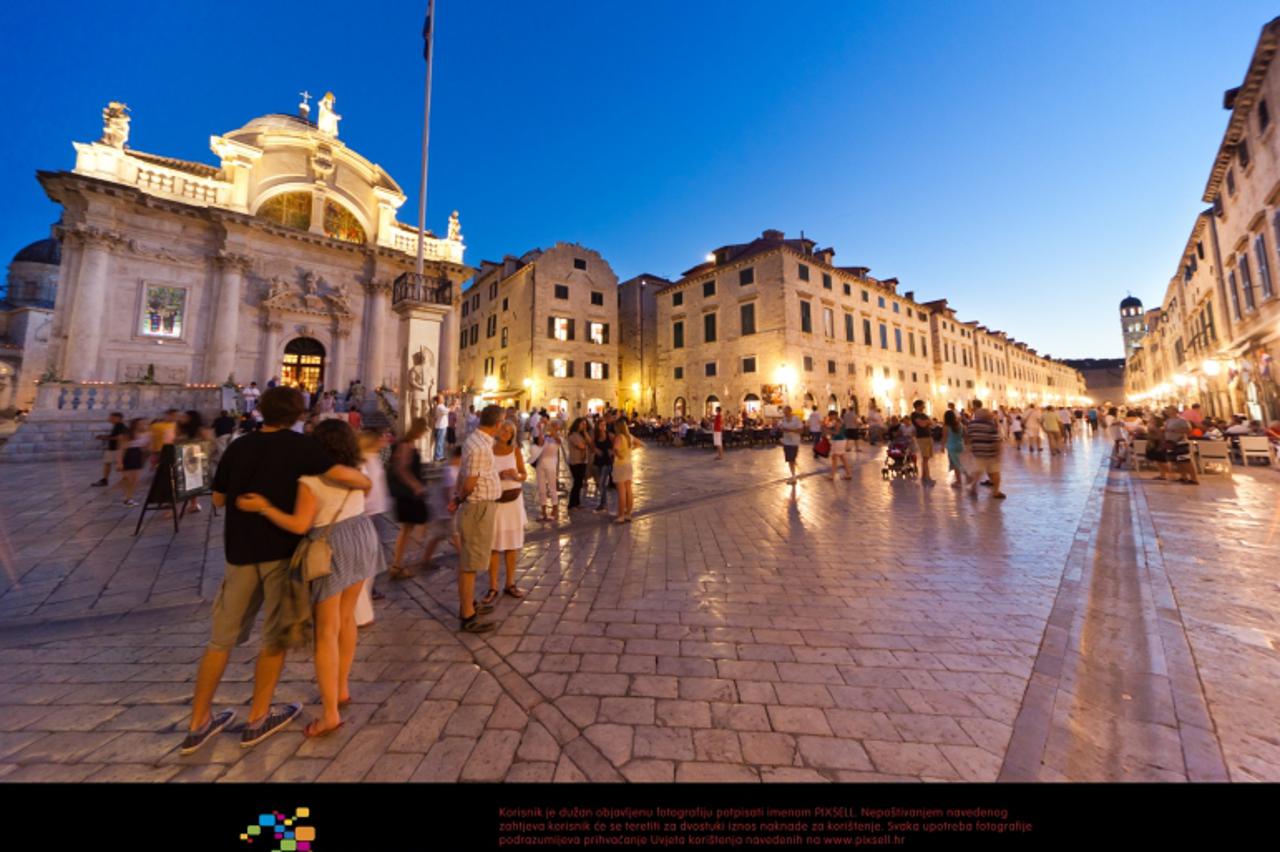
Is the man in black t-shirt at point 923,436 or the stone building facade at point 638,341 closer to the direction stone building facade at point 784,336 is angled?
the man in black t-shirt

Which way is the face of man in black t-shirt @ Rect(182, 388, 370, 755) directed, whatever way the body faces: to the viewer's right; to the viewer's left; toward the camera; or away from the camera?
away from the camera

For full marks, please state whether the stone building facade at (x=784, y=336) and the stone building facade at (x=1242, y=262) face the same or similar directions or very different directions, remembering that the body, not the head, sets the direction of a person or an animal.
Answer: very different directions

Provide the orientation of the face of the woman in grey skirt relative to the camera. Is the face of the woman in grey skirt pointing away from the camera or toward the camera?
away from the camera
